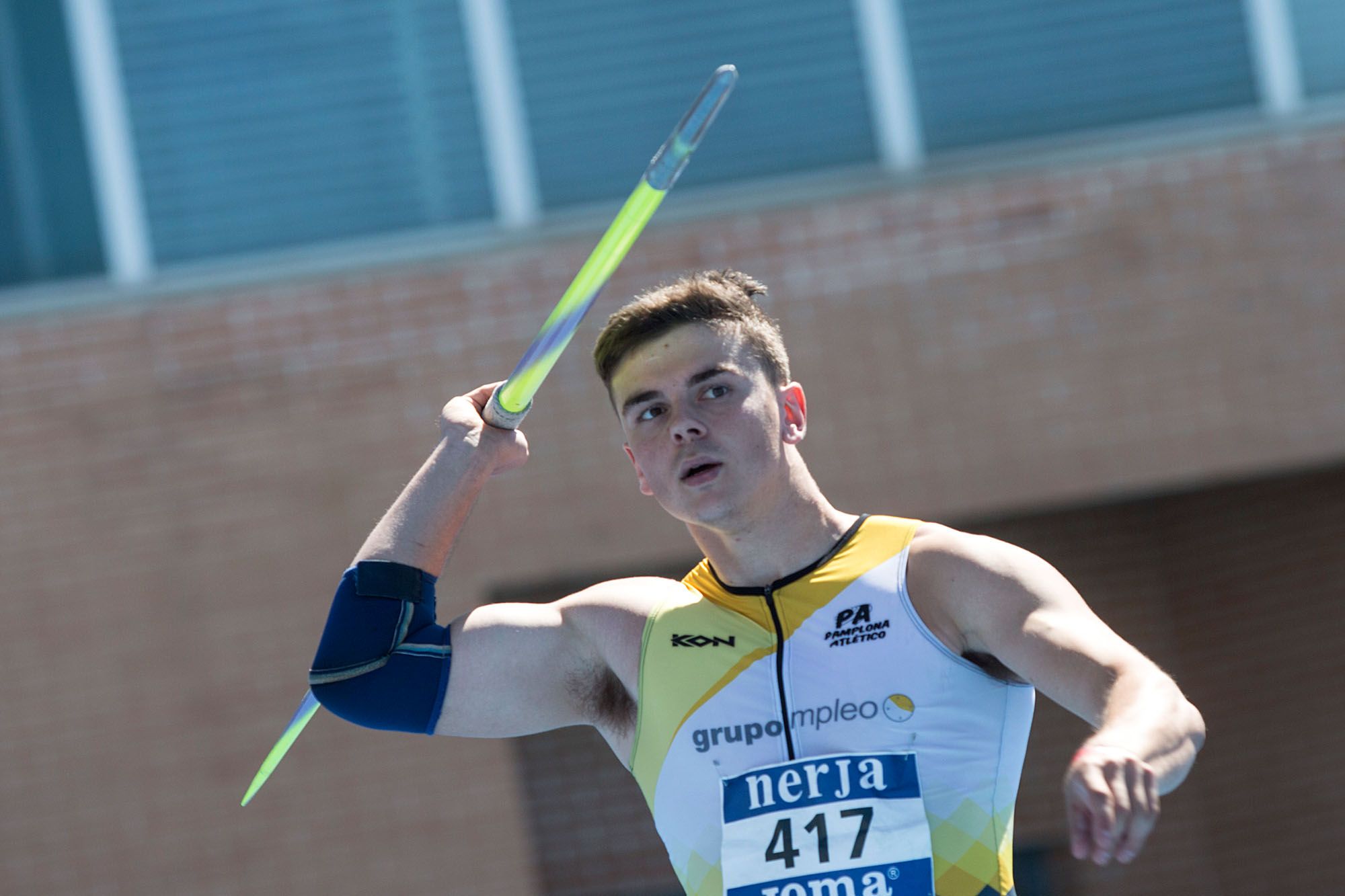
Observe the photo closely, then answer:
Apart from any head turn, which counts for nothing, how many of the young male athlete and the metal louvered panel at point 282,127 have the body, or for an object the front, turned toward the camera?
2

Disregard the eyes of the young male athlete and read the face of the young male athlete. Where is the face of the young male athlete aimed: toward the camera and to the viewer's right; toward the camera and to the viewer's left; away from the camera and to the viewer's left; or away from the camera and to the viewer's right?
toward the camera and to the viewer's left

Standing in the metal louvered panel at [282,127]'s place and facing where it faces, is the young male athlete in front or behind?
in front

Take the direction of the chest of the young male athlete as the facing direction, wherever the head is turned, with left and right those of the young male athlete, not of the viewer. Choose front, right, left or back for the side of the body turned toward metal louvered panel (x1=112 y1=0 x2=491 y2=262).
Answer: back
